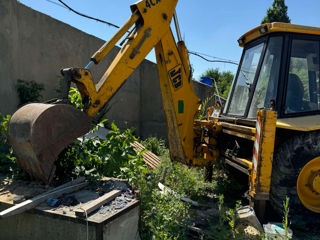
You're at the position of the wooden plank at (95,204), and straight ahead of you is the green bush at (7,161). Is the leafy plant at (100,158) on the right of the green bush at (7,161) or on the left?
right

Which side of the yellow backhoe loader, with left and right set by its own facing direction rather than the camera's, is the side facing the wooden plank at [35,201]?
back

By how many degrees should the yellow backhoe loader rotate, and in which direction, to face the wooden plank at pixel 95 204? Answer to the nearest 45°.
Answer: approximately 180°

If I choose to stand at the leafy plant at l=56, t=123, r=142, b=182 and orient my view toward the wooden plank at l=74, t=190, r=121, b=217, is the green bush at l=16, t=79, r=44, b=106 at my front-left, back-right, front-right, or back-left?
back-right

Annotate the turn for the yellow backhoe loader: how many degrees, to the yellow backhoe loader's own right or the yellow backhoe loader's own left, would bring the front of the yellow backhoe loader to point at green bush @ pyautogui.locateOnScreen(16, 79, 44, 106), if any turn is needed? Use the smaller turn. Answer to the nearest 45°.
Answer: approximately 135° to the yellow backhoe loader's own left

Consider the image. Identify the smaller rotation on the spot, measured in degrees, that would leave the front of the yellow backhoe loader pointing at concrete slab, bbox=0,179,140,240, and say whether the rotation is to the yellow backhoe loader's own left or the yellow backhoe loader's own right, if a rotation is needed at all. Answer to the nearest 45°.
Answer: approximately 180°

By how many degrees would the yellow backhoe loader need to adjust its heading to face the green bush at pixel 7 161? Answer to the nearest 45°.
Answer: approximately 135° to its left

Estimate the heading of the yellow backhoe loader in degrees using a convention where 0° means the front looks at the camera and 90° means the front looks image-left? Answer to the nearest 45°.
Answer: approximately 225°
